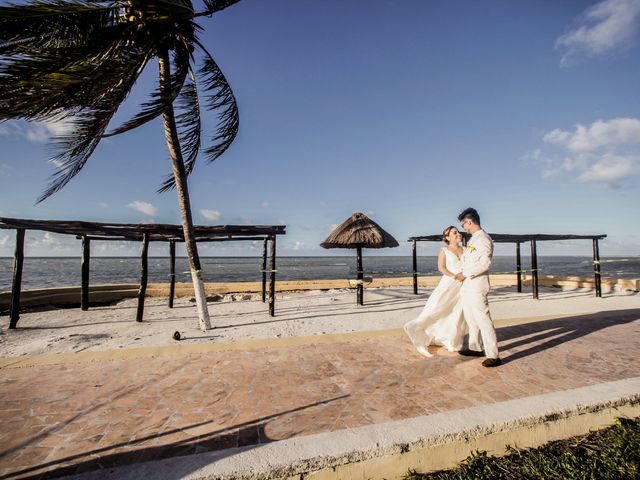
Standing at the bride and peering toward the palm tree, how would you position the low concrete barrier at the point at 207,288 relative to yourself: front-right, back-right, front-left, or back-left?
front-right

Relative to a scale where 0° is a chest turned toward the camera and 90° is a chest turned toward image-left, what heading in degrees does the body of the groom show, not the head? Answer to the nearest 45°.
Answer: approximately 90°

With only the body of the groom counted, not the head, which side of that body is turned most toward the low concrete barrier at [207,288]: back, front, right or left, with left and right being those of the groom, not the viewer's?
front

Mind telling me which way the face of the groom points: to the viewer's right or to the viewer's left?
to the viewer's left

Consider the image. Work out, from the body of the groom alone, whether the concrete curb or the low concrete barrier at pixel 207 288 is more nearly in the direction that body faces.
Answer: the low concrete barrier

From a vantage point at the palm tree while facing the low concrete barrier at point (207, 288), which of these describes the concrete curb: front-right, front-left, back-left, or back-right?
back-right
